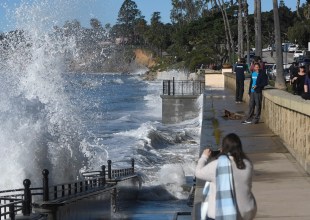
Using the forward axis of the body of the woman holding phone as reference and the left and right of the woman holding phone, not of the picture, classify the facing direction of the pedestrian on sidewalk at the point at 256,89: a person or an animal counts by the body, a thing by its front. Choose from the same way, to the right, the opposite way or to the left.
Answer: to the left

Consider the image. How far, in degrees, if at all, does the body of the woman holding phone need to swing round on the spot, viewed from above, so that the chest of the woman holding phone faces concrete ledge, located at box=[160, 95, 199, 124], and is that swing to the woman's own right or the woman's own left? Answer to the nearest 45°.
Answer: approximately 45° to the woman's own right

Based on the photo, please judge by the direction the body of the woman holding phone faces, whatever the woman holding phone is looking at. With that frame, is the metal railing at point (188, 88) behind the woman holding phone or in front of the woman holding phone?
in front

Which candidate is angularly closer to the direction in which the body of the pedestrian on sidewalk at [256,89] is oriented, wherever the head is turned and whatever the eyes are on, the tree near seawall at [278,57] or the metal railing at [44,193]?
the metal railing

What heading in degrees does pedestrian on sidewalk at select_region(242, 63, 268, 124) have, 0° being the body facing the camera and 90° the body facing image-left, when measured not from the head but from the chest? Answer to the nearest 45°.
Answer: approximately 45°

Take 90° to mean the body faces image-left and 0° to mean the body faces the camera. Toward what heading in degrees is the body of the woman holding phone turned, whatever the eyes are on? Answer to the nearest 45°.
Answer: approximately 135°

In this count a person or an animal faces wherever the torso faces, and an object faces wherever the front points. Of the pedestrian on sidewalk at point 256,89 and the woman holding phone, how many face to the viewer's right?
0

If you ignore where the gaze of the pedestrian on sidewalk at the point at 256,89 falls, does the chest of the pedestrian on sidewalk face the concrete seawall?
no

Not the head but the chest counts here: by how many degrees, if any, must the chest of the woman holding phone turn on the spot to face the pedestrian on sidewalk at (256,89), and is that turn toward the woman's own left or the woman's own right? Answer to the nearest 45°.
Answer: approximately 45° to the woman's own right

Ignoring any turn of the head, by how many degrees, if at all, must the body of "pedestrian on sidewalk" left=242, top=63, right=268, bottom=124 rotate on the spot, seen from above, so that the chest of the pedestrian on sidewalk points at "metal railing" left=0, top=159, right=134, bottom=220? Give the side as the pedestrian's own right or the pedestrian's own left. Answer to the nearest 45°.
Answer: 0° — they already face it

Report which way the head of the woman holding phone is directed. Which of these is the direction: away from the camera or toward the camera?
away from the camera
